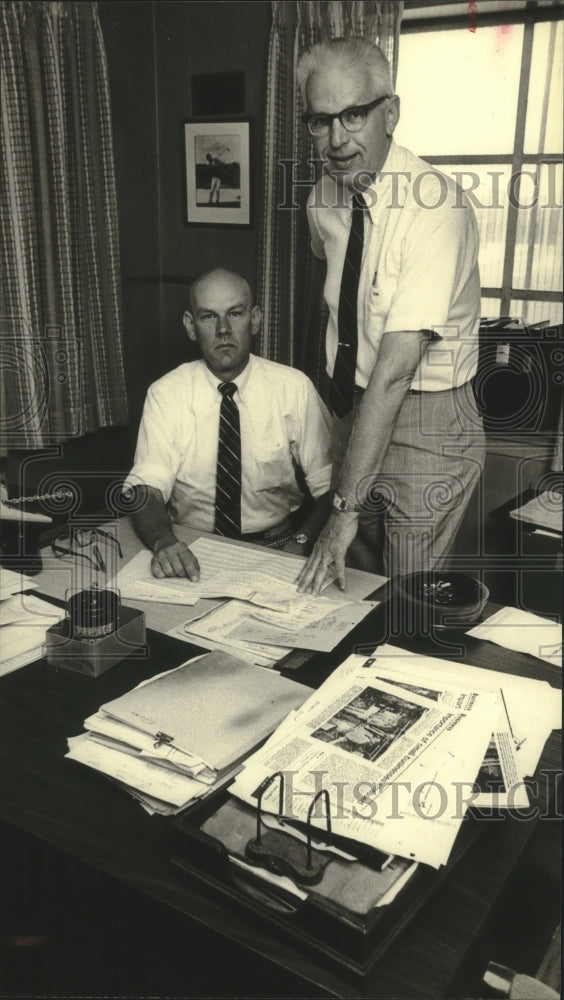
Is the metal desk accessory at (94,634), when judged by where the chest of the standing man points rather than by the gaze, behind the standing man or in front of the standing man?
in front

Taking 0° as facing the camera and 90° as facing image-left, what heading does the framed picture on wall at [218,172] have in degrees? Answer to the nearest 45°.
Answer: approximately 0°

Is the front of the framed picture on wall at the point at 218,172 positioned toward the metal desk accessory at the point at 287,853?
yes

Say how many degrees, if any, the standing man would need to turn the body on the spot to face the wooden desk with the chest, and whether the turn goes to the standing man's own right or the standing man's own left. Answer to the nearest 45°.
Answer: approximately 45° to the standing man's own left

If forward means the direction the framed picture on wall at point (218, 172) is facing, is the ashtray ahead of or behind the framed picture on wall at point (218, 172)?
ahead

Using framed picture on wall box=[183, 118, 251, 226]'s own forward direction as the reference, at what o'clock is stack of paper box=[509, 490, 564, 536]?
The stack of paper is roughly at 11 o'clock from the framed picture on wall.

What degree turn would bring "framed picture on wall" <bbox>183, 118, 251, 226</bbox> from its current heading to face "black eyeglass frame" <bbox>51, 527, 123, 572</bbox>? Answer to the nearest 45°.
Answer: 0° — it already faces it

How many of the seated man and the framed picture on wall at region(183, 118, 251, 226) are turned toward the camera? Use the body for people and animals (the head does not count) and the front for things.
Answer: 2

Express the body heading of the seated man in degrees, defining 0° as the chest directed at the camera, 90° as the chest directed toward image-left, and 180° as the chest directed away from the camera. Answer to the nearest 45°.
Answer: approximately 0°

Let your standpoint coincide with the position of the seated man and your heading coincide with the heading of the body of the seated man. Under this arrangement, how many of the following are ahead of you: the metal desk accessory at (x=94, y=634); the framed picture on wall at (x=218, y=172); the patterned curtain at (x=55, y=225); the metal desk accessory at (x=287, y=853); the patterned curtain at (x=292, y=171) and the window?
2

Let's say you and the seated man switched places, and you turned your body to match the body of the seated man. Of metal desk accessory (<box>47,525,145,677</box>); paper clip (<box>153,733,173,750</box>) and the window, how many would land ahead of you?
2

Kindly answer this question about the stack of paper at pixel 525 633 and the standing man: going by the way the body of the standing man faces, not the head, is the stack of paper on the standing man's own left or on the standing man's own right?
on the standing man's own left

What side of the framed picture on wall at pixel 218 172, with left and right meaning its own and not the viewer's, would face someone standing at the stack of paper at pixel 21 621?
front
